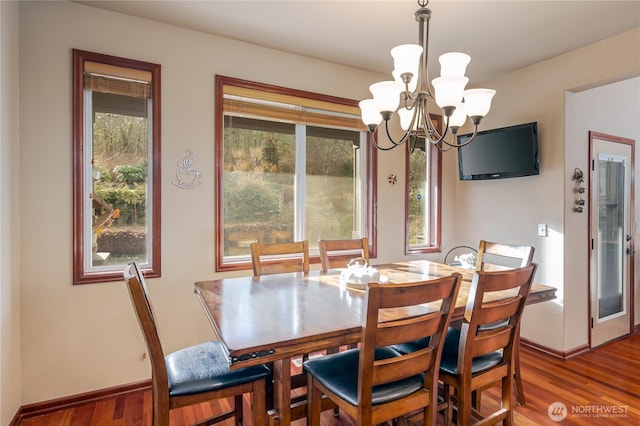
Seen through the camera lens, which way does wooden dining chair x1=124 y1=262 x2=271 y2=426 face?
facing to the right of the viewer

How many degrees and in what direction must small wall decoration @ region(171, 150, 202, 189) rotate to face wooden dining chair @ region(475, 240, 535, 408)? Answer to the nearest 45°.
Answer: approximately 45° to its left

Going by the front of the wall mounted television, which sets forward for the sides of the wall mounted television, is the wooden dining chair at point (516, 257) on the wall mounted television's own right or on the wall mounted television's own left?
on the wall mounted television's own left

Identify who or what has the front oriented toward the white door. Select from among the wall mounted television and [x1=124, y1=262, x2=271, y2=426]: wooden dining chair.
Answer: the wooden dining chair

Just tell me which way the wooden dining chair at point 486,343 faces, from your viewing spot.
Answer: facing away from the viewer and to the left of the viewer

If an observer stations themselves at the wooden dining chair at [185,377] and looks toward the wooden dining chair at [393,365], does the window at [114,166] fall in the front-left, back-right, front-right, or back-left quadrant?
back-left

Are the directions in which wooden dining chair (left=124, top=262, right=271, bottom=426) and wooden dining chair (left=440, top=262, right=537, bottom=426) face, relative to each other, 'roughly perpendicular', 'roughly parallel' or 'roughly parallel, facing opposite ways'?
roughly perpendicular

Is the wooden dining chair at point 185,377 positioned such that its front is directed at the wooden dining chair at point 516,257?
yes

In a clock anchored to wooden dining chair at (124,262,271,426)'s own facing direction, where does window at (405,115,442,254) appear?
The window is roughly at 11 o'clock from the wooden dining chair.

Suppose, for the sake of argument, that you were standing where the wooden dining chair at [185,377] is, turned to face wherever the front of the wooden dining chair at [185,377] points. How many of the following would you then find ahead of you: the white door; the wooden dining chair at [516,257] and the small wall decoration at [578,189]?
3
